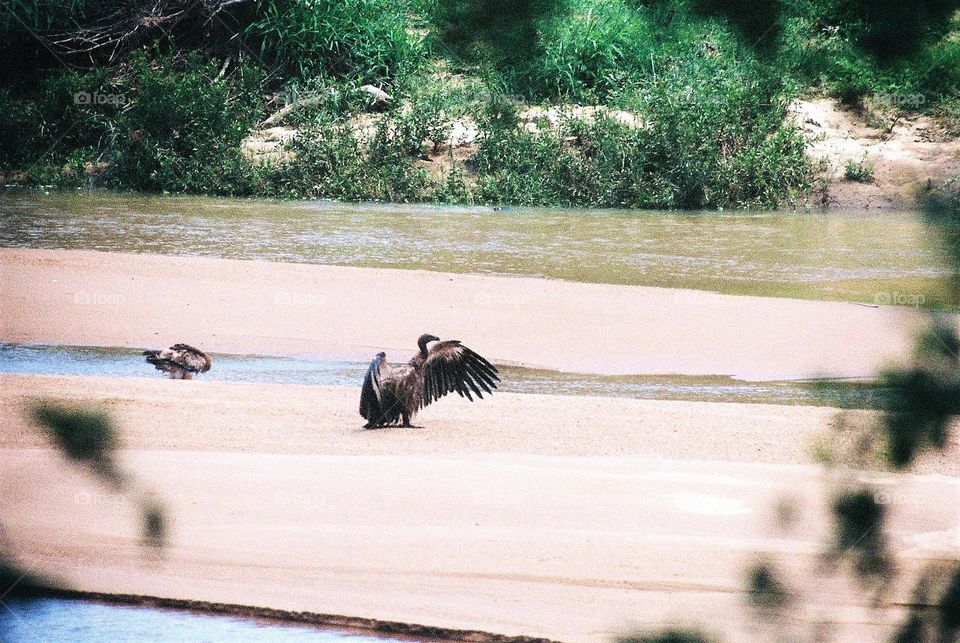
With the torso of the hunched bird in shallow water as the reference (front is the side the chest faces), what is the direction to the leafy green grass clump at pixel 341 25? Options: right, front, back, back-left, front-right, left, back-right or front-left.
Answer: left

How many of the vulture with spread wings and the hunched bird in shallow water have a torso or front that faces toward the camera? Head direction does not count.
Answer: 0

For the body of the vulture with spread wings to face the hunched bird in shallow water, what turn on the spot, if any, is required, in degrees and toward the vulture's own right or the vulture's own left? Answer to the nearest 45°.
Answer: approximately 90° to the vulture's own left

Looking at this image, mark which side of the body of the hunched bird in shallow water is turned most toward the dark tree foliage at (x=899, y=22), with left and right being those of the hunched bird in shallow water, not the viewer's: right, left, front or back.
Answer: right

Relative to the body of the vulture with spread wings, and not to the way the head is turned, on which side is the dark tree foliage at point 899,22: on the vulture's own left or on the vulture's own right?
on the vulture's own right
